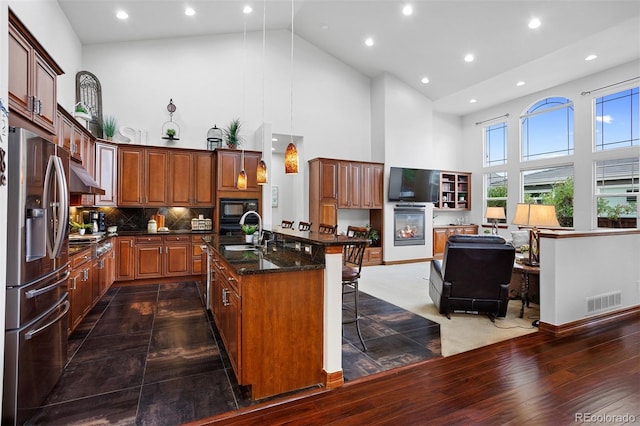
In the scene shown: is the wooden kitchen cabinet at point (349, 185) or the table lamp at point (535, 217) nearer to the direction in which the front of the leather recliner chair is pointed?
the wooden kitchen cabinet

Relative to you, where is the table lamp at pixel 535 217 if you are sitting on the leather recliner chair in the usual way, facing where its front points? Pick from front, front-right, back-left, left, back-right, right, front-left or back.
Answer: right

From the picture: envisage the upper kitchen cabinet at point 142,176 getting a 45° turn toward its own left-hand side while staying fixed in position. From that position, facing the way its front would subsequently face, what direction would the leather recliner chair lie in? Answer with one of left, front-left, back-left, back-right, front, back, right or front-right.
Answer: front

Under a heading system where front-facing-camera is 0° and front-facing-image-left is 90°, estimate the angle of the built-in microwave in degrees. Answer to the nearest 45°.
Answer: approximately 0°

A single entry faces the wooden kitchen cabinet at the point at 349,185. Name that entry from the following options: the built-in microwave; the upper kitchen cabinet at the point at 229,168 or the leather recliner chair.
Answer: the leather recliner chair

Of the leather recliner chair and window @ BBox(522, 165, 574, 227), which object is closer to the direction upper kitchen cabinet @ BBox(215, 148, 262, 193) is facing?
the leather recliner chair

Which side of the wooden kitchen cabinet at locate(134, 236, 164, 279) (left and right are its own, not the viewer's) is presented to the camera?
front

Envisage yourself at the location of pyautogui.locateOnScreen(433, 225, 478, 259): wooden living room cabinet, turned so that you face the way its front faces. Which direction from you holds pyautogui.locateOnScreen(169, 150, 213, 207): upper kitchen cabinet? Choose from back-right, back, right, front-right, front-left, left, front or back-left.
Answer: front-right

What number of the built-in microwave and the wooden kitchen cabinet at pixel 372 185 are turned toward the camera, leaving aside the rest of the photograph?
2
